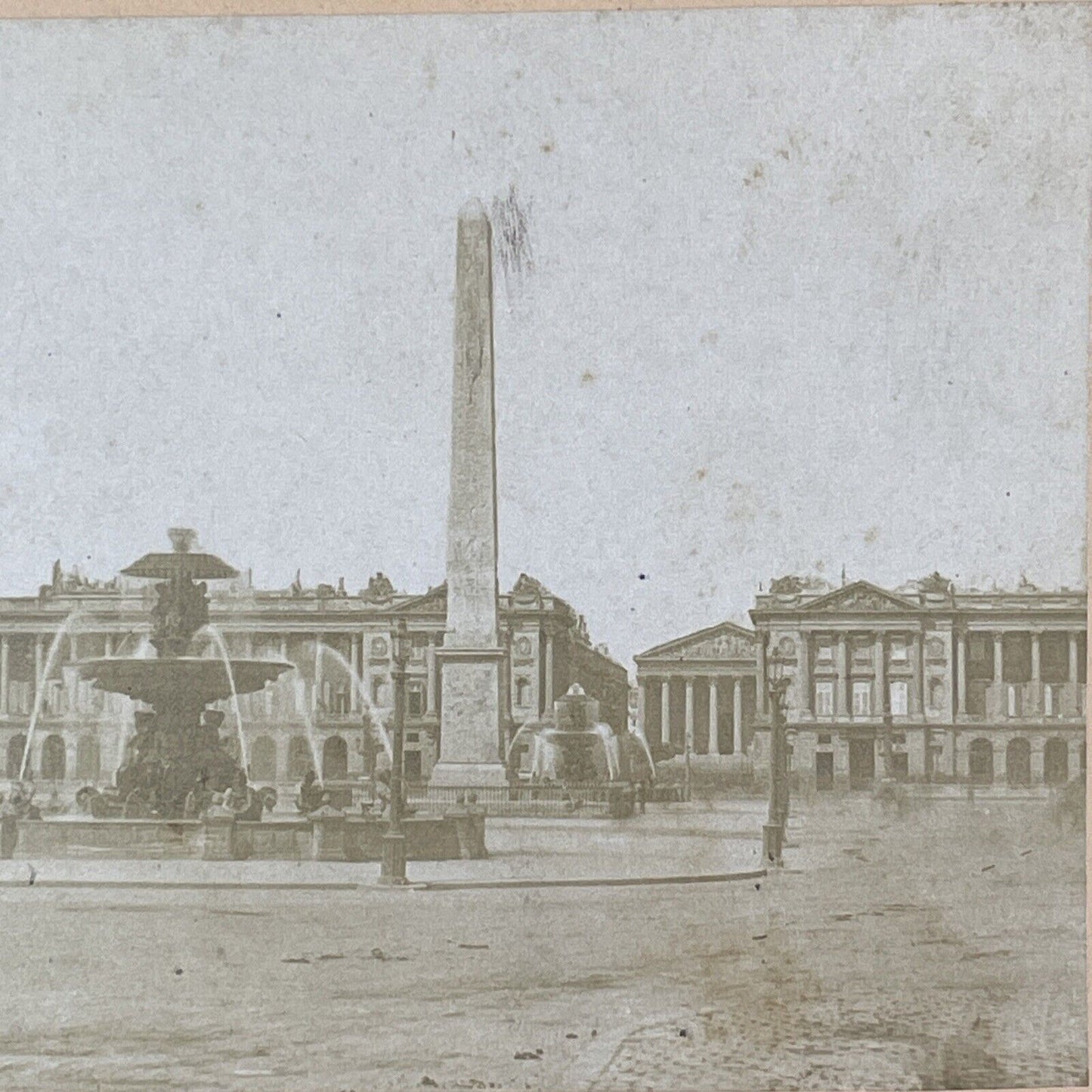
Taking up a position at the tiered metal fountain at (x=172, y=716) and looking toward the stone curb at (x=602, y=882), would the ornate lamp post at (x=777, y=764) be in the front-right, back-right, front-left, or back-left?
front-left

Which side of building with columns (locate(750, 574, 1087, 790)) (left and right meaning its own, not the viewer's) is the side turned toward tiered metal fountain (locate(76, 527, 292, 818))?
front

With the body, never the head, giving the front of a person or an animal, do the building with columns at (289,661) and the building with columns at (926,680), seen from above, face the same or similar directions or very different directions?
same or similar directions

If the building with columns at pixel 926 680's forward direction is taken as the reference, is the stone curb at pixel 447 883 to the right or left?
on its right

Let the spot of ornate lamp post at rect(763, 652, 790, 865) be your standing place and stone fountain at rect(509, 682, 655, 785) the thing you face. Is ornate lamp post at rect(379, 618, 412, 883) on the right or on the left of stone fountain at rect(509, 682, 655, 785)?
left

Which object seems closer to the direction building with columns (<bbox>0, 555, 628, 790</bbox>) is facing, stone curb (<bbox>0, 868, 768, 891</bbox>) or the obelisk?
the stone curb

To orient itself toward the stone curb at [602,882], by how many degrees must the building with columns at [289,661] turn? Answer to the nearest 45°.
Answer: approximately 45° to its left

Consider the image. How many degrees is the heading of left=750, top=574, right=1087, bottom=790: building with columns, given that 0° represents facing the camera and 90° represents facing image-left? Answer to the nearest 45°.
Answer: approximately 0°
